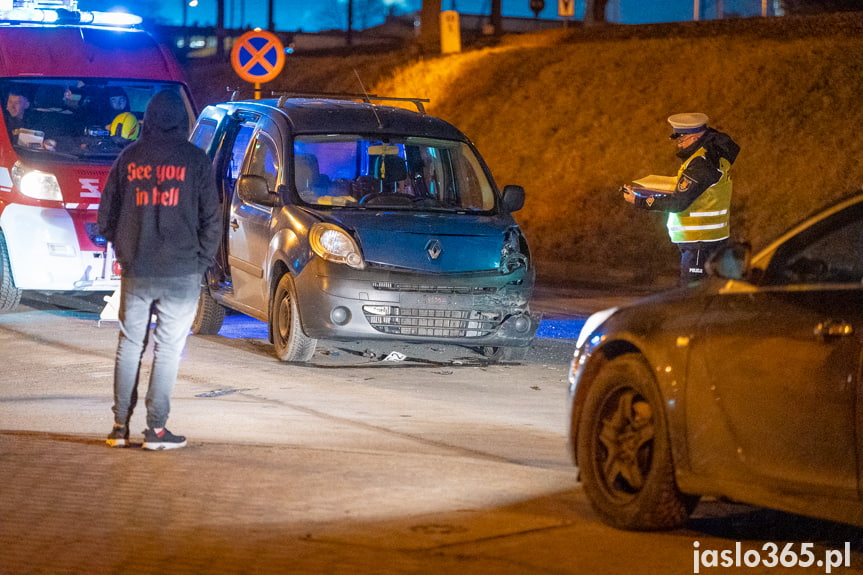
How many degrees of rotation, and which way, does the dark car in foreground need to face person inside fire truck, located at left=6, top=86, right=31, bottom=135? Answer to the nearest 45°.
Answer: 0° — it already faces them

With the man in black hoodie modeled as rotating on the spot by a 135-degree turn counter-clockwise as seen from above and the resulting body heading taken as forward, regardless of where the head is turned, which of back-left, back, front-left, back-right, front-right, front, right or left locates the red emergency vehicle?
back-right

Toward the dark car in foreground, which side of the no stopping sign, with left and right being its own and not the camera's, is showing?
front

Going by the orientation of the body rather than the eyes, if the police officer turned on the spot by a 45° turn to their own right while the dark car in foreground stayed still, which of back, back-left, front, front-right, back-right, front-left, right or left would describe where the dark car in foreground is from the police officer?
back-left

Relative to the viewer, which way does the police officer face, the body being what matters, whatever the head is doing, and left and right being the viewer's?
facing to the left of the viewer

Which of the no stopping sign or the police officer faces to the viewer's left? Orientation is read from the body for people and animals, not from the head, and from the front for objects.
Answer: the police officer

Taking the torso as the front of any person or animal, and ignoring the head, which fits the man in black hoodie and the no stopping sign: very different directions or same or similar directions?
very different directions

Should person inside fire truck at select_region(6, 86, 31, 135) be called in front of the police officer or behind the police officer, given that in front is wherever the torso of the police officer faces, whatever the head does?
in front

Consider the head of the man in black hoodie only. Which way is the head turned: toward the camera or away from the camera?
away from the camera

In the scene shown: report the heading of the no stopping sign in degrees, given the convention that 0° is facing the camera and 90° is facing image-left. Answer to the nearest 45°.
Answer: approximately 0°

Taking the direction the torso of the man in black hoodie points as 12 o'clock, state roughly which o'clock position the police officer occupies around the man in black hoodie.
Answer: The police officer is roughly at 2 o'clock from the man in black hoodie.

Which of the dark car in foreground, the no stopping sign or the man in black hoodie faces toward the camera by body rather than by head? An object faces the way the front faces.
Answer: the no stopping sign

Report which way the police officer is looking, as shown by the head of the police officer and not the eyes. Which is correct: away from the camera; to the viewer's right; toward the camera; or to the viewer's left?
to the viewer's left

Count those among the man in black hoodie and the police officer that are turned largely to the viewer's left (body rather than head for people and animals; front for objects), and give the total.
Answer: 1

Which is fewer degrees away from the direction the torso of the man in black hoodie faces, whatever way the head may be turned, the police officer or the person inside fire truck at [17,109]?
the person inside fire truck

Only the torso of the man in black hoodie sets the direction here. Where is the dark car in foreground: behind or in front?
behind

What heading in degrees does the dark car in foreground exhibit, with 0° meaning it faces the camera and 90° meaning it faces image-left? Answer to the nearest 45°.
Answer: approximately 135°

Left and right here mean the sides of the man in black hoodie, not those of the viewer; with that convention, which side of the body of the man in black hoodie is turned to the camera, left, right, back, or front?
back
